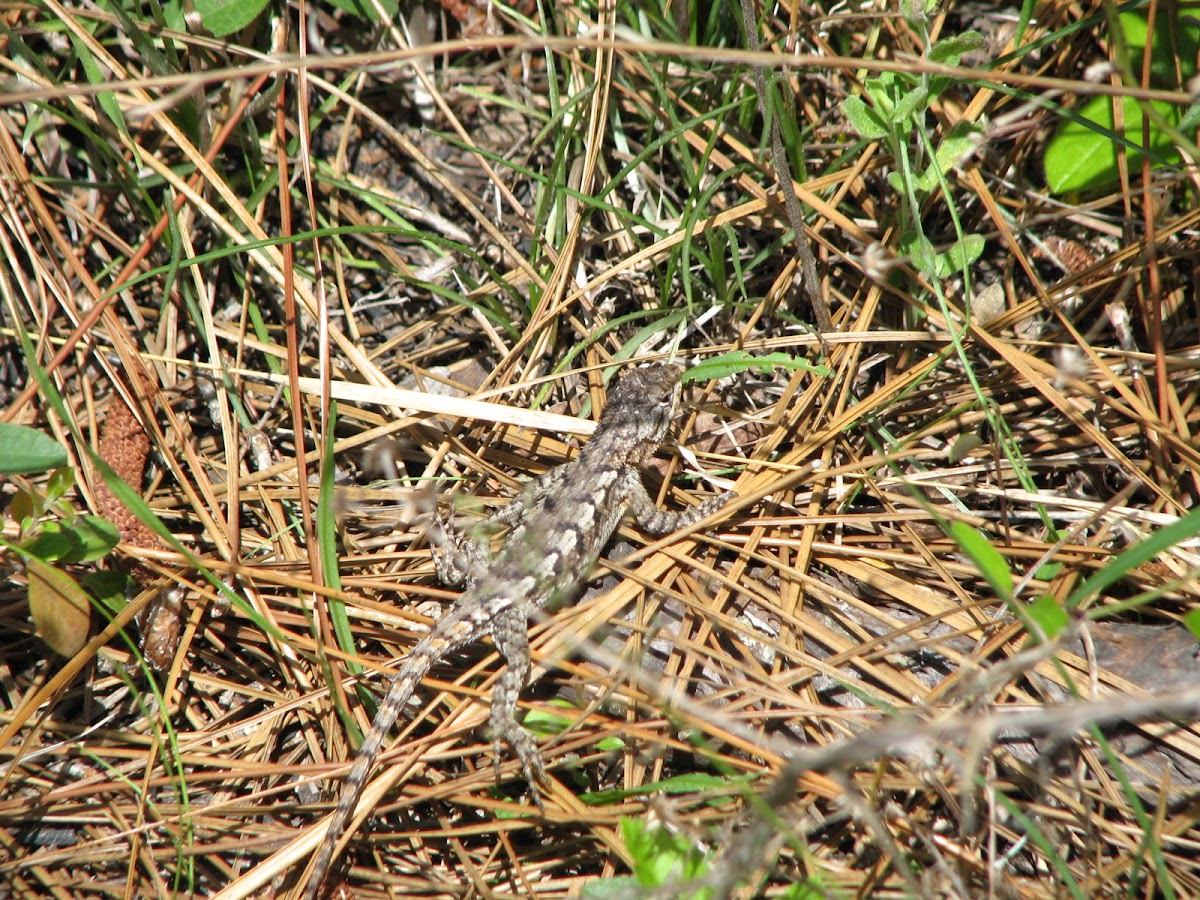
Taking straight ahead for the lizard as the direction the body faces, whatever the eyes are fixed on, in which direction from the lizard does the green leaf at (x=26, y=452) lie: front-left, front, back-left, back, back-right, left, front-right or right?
back-left

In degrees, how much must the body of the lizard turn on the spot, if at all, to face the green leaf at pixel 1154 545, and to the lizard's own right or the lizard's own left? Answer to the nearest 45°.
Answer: approximately 90° to the lizard's own right

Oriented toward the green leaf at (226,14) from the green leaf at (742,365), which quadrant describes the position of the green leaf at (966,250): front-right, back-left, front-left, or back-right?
back-right

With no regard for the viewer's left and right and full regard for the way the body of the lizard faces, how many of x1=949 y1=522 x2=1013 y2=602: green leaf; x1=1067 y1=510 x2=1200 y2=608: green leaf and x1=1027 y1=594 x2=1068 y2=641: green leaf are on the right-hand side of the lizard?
3

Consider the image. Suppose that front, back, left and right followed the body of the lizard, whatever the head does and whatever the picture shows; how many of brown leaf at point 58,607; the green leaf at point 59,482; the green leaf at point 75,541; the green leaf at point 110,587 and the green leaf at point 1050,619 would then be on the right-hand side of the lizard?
1

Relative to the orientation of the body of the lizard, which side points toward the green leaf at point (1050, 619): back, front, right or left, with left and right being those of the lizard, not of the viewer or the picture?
right

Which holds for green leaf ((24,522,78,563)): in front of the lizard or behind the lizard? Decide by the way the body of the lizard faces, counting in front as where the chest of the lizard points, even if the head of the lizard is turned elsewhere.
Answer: behind

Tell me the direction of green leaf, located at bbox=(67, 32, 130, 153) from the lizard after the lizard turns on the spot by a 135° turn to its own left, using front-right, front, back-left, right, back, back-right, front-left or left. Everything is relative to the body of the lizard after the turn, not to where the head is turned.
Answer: front-right

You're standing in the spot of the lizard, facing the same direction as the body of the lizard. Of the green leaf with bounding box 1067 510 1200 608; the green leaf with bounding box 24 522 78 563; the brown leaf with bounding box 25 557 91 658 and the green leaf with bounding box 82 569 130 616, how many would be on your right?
1

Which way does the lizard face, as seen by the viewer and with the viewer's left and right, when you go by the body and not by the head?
facing away from the viewer and to the right of the viewer

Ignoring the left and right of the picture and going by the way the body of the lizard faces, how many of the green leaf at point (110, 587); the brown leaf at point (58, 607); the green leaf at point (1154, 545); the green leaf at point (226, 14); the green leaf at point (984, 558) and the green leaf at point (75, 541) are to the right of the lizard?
2

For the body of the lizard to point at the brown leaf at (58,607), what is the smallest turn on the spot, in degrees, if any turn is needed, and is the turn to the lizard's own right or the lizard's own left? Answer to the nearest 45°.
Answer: approximately 135° to the lizard's own left
